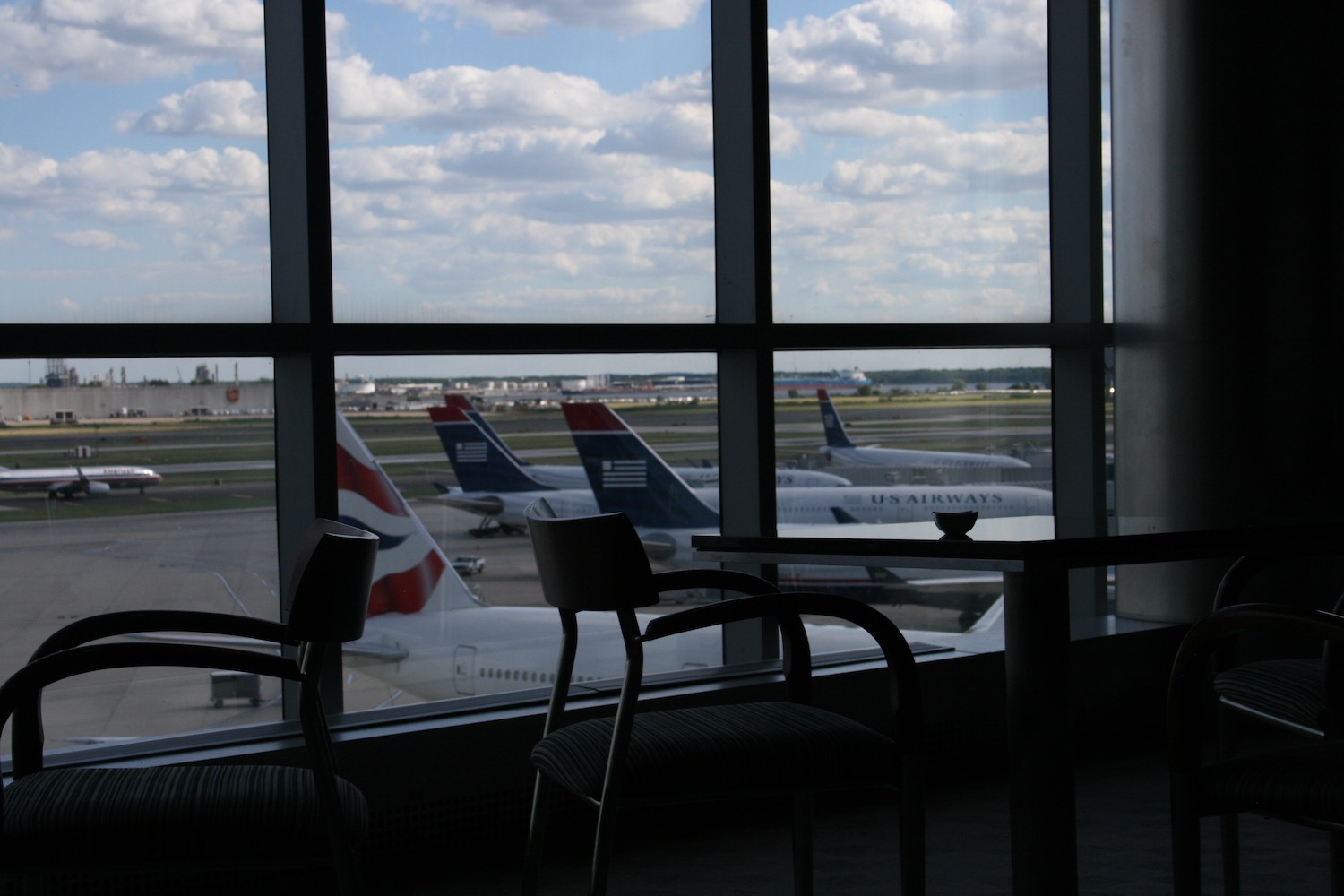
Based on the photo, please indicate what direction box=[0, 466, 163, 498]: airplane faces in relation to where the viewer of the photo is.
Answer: facing to the right of the viewer

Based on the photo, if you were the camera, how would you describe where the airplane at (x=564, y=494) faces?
facing to the right of the viewer

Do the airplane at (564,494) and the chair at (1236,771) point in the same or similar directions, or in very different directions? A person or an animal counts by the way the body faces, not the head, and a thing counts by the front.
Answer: very different directions

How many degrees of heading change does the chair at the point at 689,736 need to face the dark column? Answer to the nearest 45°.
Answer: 0° — it already faces it

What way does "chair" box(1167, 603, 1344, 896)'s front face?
to the viewer's left

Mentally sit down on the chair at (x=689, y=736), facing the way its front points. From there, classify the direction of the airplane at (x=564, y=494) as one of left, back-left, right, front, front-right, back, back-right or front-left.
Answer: front-left

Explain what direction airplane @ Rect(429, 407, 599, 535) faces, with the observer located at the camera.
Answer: facing to the right of the viewer

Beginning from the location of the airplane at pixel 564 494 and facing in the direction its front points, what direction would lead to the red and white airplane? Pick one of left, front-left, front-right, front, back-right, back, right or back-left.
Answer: right

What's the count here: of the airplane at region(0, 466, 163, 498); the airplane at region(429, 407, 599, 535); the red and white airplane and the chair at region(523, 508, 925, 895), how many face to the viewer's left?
0

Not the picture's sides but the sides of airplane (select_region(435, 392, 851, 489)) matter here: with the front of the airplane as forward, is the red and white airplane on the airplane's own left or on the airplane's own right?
on the airplane's own right

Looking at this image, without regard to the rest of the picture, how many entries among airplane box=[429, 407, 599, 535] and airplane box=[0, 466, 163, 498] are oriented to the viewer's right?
2

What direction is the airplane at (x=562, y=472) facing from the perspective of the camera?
to the viewer's right

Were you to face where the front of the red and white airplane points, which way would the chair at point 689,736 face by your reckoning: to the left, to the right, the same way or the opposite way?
the same way
